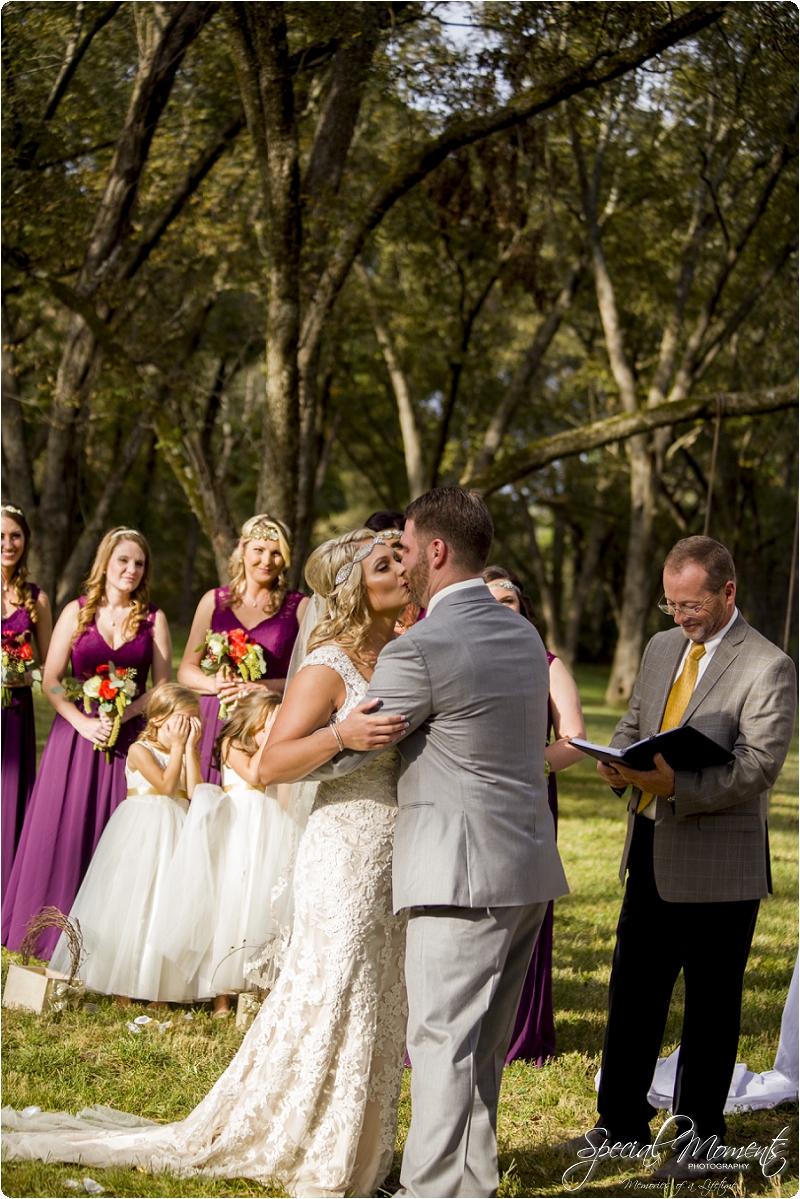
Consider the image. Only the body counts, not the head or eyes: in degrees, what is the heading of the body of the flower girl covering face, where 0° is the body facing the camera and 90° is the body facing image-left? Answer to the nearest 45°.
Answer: approximately 315°

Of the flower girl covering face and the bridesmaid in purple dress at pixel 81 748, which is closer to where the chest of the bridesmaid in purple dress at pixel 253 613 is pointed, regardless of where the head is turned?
the flower girl covering face

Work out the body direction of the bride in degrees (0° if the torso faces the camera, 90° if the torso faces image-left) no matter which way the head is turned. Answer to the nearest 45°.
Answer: approximately 270°

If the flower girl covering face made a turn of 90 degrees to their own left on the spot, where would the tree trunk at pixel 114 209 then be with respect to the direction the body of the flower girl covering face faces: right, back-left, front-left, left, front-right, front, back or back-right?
front-left

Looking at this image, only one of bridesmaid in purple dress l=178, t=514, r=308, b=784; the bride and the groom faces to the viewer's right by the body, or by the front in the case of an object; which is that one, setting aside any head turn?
the bride

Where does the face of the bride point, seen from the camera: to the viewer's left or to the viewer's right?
to the viewer's right
